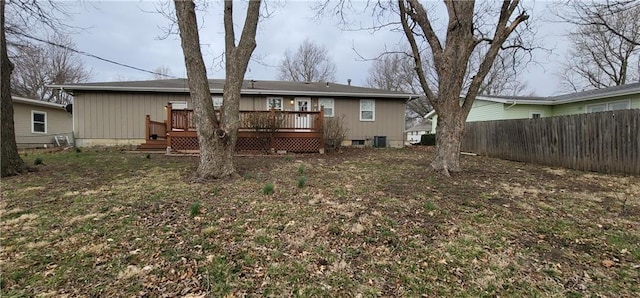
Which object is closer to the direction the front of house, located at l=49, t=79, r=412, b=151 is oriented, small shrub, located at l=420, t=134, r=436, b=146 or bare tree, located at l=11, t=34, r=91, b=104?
the bare tree

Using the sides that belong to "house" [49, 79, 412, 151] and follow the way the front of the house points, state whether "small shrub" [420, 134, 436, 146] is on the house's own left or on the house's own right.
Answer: on the house's own right

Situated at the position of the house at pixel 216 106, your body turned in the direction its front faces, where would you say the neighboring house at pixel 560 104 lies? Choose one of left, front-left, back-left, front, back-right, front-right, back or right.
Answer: right

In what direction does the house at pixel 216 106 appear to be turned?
away from the camera

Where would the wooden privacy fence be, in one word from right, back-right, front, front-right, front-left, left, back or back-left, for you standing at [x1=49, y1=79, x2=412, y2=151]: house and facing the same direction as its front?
back-right

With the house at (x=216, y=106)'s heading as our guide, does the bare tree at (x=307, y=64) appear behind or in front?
in front

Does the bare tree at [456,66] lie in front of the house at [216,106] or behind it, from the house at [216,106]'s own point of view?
behind

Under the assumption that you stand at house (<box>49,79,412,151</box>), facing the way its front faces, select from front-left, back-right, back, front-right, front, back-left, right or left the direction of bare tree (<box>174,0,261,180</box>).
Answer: back

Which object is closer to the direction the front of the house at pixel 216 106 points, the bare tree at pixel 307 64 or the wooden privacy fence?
the bare tree

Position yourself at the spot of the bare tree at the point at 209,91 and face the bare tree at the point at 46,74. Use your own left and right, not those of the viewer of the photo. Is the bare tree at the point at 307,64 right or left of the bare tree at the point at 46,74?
right

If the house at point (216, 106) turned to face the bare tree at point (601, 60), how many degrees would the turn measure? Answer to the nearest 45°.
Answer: approximately 90° to its right

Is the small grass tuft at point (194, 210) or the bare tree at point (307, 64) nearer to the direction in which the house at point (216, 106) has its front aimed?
the bare tree
